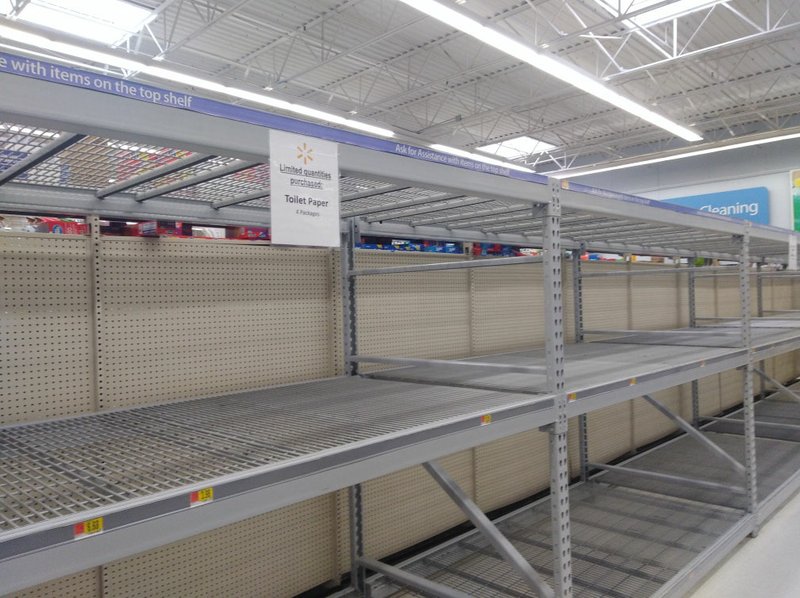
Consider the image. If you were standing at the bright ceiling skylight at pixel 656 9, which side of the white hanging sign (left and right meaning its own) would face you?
left

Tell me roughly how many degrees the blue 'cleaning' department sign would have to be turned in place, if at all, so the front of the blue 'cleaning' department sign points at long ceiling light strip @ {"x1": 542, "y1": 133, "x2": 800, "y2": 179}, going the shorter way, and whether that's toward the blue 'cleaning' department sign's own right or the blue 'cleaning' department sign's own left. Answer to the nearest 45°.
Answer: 0° — it already faces it

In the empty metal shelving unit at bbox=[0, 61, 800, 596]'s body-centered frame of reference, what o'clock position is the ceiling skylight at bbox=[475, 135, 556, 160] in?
The ceiling skylight is roughly at 8 o'clock from the empty metal shelving unit.

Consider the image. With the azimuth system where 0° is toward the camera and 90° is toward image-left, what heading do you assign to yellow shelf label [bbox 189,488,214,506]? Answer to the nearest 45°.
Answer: approximately 315°

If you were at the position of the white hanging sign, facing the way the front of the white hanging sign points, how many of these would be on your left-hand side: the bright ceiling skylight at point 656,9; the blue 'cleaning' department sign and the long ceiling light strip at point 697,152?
3

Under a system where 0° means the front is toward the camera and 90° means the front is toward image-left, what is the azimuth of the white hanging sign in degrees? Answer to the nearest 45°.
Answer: approximately 315°

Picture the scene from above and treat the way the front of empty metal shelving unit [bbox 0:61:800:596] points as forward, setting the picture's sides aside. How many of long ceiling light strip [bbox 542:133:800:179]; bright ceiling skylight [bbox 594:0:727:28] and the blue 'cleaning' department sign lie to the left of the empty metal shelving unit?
3

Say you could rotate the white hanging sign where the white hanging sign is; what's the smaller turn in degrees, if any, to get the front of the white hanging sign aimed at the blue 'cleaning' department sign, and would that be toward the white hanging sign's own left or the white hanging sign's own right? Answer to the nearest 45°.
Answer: approximately 90° to the white hanging sign's own left

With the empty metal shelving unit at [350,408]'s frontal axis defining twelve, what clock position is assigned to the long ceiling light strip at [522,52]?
The long ceiling light strip is roughly at 8 o'clock from the empty metal shelving unit.

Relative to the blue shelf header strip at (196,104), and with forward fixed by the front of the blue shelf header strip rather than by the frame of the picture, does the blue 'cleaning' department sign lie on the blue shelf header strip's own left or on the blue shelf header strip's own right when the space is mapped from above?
on the blue shelf header strip's own left
